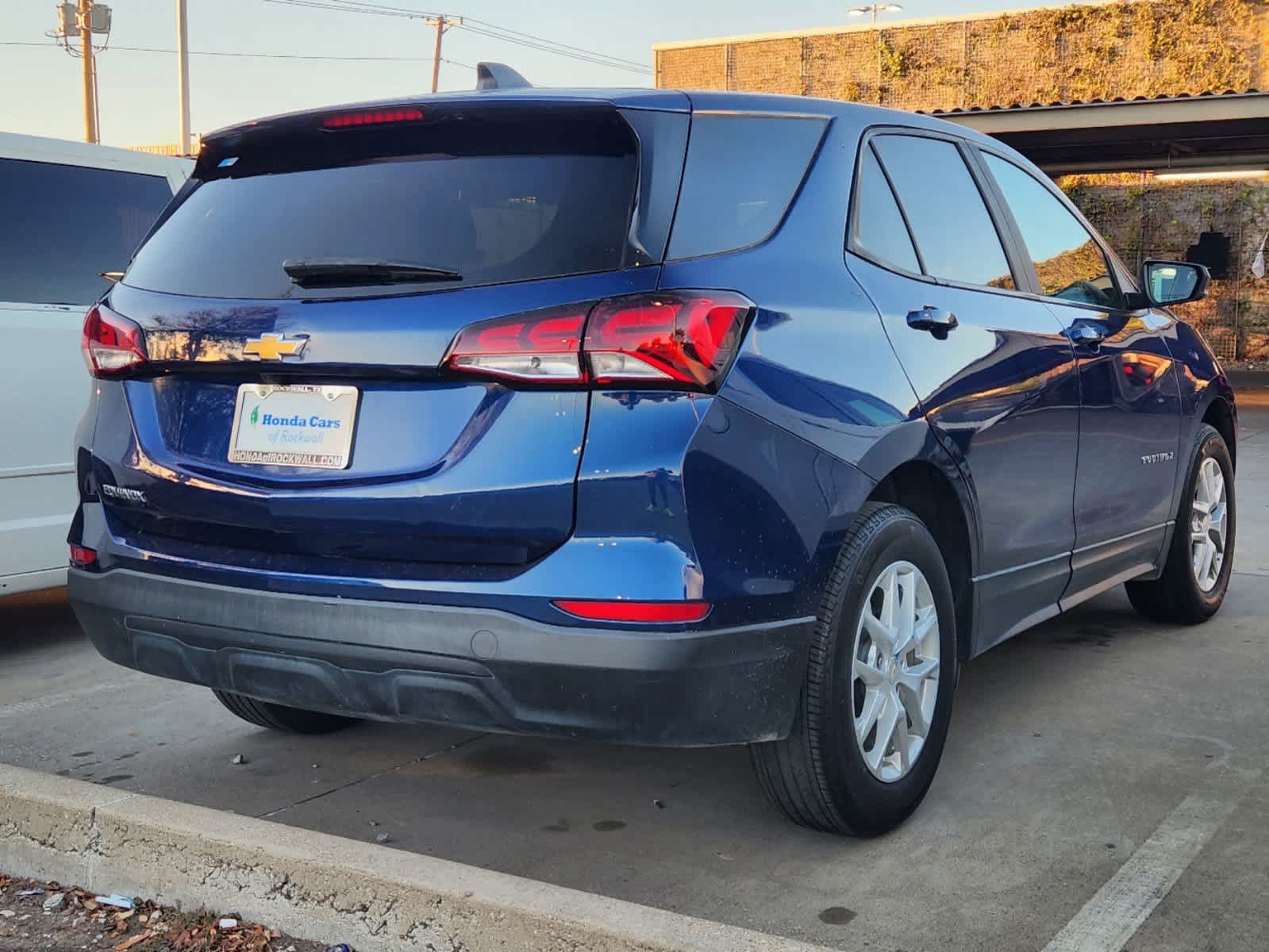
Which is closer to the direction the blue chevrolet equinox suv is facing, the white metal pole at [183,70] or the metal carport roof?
the metal carport roof

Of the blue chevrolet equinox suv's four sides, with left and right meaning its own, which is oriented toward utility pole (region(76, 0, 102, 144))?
left

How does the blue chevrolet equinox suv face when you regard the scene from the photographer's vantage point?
facing away from the viewer and to the right of the viewer

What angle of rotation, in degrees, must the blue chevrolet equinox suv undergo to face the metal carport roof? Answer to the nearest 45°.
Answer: approximately 45° to its left

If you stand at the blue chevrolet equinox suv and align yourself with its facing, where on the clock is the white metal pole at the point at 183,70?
The white metal pole is roughly at 10 o'clock from the blue chevrolet equinox suv.

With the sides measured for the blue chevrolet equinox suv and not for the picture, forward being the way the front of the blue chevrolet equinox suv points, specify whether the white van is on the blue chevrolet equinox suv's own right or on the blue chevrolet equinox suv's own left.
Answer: on the blue chevrolet equinox suv's own left

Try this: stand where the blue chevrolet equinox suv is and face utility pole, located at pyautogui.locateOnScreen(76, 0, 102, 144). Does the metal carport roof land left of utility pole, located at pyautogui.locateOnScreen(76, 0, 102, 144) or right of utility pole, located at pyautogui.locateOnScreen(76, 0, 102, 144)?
right
